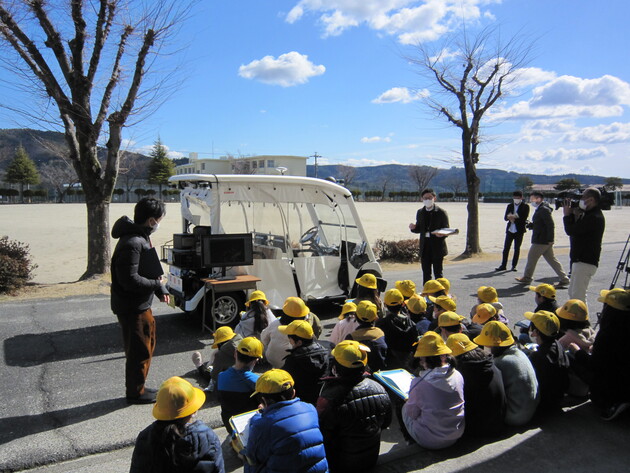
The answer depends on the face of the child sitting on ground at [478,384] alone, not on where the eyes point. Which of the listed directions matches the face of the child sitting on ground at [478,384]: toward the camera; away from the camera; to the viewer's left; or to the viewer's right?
away from the camera

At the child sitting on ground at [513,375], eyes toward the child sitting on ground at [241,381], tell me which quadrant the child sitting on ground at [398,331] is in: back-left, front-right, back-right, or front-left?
front-right

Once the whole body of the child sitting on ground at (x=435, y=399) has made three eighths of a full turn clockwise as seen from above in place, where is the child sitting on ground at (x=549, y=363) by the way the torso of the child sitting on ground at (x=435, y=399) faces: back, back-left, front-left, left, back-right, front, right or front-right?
front-left

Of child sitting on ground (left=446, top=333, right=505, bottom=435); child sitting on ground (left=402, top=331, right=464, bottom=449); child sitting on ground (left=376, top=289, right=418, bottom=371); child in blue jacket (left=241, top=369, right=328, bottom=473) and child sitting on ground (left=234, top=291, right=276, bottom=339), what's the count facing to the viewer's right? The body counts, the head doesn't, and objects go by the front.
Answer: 0

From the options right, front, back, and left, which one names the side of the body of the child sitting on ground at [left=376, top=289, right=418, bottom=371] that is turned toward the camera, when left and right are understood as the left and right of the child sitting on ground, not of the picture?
back

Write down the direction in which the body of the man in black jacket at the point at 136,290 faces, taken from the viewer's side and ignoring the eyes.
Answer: to the viewer's right

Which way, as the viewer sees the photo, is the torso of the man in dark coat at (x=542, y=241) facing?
to the viewer's left

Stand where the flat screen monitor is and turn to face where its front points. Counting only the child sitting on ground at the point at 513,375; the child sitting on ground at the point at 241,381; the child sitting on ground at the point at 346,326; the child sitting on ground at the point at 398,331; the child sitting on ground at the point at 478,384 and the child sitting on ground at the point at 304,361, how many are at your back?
0

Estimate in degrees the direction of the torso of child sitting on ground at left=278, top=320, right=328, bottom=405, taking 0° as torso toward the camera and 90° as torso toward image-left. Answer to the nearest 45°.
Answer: approximately 135°

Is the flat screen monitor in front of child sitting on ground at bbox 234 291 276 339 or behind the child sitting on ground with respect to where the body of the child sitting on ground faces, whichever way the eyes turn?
in front

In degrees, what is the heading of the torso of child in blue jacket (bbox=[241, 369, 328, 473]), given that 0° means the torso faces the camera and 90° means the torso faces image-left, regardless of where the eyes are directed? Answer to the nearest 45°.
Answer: approximately 135°
